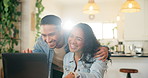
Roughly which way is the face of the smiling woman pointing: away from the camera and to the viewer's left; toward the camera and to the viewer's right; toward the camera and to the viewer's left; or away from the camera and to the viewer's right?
toward the camera and to the viewer's left

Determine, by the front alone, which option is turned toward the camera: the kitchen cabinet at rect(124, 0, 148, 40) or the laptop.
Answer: the kitchen cabinet

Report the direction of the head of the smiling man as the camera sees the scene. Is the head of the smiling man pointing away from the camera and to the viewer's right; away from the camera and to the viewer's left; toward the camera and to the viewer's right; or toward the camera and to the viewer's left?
toward the camera and to the viewer's left

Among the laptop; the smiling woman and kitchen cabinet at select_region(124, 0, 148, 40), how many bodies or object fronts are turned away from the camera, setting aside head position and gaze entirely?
1

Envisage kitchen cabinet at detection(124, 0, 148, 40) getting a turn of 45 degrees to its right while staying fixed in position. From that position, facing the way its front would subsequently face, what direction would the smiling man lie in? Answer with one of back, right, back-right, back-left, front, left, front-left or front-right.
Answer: front-left

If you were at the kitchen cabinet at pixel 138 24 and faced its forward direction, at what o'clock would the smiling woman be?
The smiling woman is roughly at 12 o'clock from the kitchen cabinet.

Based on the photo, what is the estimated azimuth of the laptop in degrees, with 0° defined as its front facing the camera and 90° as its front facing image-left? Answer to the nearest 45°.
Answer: approximately 180°

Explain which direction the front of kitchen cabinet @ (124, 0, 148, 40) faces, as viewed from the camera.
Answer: facing the viewer
